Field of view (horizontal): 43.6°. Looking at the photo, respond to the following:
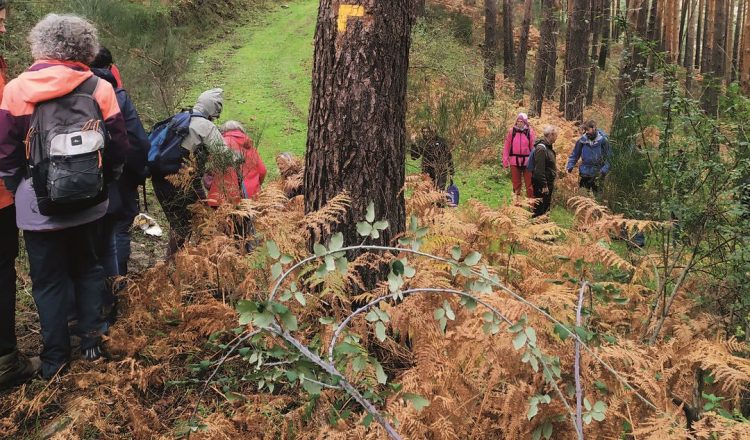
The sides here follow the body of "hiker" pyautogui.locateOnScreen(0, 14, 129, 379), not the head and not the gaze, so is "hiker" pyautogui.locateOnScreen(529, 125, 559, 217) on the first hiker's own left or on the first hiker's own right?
on the first hiker's own right

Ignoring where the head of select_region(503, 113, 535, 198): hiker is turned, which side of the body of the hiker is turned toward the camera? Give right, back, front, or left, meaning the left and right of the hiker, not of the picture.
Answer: front

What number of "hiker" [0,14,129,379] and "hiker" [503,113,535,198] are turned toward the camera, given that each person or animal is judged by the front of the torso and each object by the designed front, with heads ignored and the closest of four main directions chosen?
1

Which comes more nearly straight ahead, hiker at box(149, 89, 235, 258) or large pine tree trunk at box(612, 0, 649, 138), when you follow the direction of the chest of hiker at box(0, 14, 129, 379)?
the hiker

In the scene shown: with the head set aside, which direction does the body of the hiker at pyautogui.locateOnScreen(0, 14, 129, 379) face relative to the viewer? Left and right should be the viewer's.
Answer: facing away from the viewer

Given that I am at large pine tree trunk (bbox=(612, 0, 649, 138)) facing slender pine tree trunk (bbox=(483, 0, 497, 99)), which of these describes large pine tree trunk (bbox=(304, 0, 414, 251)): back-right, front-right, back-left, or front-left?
back-left
